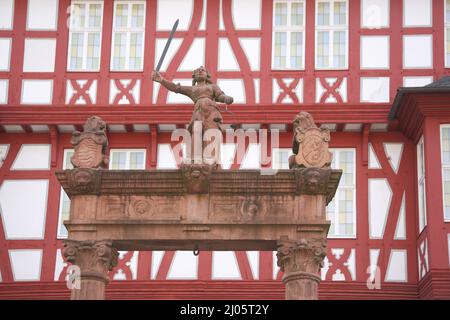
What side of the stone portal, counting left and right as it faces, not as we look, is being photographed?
front

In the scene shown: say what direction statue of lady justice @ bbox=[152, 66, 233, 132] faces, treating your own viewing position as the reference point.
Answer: facing the viewer
